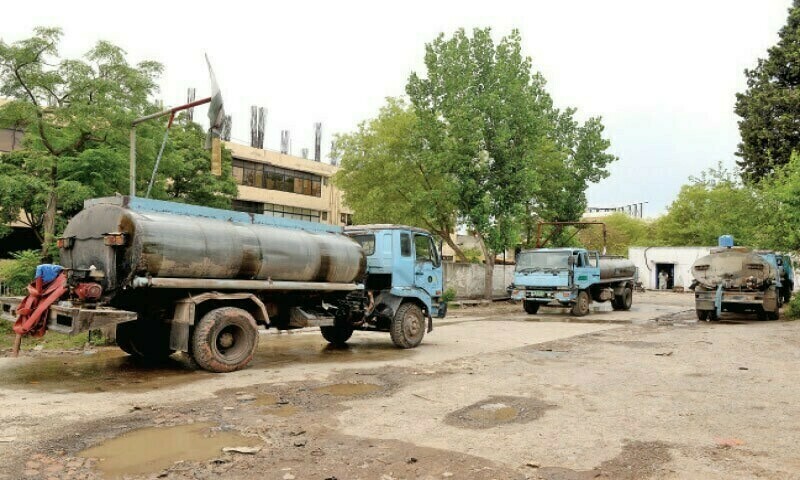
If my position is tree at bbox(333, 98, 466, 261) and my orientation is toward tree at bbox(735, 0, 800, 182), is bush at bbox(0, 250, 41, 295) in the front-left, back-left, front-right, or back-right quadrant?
back-right

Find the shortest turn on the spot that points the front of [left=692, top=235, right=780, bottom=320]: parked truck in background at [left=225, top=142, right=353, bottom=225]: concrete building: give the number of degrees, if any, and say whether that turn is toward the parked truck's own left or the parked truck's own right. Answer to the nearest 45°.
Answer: approximately 90° to the parked truck's own left

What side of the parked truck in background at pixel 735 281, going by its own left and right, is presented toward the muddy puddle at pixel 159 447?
back

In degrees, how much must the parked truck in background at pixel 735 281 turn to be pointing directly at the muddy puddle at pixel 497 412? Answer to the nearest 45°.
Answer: approximately 180°

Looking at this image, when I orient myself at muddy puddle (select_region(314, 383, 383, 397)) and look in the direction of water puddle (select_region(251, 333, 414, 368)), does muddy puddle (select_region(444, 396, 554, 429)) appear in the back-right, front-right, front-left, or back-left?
back-right

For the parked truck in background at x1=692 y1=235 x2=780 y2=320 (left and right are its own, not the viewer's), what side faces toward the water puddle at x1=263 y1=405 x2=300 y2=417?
back

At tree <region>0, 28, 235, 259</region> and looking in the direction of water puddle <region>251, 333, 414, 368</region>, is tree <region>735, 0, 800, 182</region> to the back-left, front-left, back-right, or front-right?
front-left

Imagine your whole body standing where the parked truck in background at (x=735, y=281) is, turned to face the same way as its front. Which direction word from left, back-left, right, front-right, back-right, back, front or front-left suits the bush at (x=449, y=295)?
left

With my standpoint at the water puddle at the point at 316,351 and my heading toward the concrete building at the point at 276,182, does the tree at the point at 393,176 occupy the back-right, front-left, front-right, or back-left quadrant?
front-right

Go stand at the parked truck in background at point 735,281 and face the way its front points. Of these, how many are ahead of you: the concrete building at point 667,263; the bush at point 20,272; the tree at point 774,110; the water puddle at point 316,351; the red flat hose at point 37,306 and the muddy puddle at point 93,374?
2

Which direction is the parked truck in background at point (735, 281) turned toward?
away from the camera

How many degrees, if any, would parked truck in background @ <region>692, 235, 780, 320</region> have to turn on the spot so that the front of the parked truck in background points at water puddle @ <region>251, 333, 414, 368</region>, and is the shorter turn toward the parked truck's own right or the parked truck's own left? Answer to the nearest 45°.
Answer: approximately 135° to the parked truck's own left

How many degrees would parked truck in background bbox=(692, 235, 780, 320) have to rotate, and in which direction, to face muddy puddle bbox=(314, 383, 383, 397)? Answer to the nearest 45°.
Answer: approximately 180°

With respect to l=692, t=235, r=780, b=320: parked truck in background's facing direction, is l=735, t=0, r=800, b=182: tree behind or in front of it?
in front

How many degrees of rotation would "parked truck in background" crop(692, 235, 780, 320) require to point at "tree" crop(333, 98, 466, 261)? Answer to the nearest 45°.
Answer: approximately 90° to its left

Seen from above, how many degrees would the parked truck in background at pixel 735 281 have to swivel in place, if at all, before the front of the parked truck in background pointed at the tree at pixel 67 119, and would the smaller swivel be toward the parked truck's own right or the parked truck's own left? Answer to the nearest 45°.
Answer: approximately 135° to the parked truck's own left

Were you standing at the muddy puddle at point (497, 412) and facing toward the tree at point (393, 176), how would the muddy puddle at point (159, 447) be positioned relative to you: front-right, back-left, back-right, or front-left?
back-left
